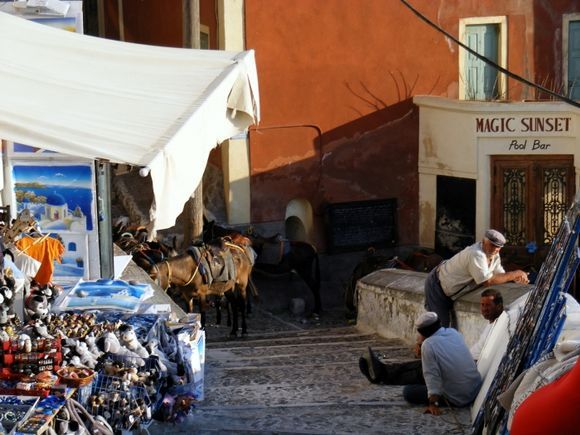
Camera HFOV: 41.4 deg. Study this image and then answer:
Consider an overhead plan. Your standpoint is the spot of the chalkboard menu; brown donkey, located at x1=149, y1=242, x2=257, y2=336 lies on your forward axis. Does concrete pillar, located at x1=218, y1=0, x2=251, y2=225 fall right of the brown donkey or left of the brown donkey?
right

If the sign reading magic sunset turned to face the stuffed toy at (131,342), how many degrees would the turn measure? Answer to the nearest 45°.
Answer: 0° — it already faces it

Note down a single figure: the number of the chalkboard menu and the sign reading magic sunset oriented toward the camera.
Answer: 2

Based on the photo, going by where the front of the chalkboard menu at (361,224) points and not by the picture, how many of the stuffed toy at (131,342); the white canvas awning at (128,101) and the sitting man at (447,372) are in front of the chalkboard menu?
3

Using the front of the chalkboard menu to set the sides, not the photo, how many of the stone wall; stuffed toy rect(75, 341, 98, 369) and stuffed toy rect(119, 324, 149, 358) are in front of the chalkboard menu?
3

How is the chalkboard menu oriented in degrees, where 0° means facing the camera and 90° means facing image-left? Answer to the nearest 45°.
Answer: approximately 0°

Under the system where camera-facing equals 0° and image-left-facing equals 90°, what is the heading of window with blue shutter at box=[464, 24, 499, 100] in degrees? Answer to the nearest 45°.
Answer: approximately 0°
